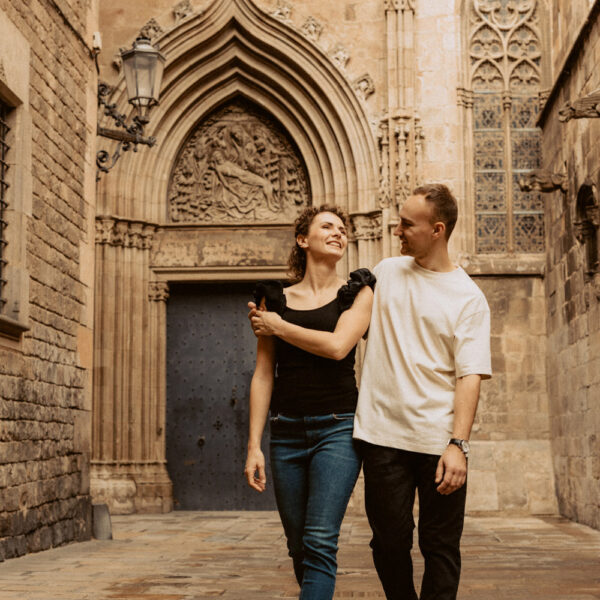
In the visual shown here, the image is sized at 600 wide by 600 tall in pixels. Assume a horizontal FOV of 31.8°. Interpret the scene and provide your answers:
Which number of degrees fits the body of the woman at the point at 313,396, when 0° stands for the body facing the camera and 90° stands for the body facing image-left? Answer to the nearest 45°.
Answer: approximately 0°

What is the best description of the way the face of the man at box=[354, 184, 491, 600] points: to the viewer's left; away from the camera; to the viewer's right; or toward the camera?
to the viewer's left

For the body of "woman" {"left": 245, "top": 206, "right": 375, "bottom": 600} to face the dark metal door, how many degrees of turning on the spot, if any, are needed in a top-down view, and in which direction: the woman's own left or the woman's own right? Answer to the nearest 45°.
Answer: approximately 180°
